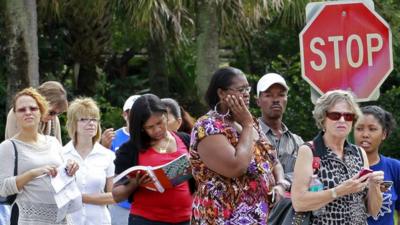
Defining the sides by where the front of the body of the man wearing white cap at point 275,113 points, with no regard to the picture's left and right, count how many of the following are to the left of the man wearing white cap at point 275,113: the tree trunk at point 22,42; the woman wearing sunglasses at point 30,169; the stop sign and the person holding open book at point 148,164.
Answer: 1

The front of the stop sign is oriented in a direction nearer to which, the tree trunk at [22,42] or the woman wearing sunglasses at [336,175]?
the woman wearing sunglasses

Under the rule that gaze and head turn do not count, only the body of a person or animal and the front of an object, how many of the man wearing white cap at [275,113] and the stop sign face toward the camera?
2

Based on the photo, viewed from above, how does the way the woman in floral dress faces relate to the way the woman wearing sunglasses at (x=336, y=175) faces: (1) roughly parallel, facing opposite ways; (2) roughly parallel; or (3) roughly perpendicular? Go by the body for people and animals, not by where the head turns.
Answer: roughly parallel

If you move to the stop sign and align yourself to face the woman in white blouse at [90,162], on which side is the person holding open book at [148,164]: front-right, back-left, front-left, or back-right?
front-left

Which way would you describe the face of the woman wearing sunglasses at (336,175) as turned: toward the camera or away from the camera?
toward the camera

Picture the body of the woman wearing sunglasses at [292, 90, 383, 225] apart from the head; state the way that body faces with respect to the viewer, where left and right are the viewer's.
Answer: facing the viewer and to the right of the viewer

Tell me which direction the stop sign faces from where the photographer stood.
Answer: facing the viewer

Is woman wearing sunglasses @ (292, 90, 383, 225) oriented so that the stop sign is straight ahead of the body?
no

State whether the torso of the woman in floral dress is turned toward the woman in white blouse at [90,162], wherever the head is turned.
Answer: no

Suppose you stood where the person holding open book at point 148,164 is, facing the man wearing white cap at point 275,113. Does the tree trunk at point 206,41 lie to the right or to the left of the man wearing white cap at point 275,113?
left

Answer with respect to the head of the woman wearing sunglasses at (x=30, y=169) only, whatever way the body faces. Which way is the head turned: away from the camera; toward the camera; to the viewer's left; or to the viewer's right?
toward the camera

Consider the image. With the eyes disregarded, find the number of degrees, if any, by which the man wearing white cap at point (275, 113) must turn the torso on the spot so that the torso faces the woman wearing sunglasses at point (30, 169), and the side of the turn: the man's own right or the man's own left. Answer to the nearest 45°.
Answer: approximately 90° to the man's own right

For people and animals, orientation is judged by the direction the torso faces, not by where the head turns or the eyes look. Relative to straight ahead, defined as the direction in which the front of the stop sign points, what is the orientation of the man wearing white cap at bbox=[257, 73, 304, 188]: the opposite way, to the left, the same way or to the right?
the same way

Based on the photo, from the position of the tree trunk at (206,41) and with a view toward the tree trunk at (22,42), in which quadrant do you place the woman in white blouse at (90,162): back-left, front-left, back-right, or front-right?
front-left
